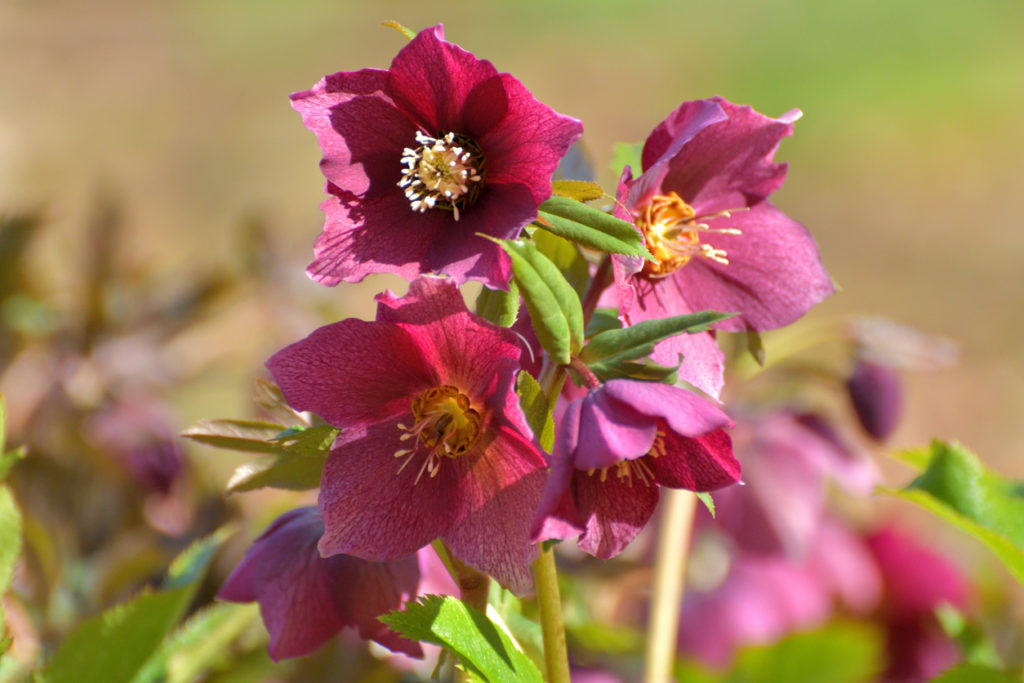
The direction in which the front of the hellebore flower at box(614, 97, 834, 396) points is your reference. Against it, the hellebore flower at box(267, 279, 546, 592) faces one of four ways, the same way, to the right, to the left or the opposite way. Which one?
to the right

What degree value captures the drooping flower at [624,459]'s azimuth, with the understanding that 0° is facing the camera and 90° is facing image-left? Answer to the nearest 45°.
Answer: approximately 315°

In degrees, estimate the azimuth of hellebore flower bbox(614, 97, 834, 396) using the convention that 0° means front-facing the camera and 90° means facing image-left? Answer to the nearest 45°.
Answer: approximately 315°
